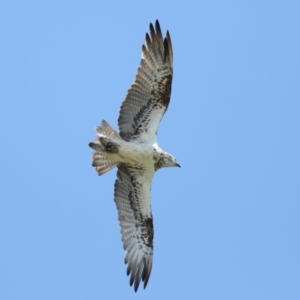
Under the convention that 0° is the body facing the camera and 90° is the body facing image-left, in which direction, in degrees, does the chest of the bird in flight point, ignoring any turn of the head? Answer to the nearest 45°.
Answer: approximately 270°
